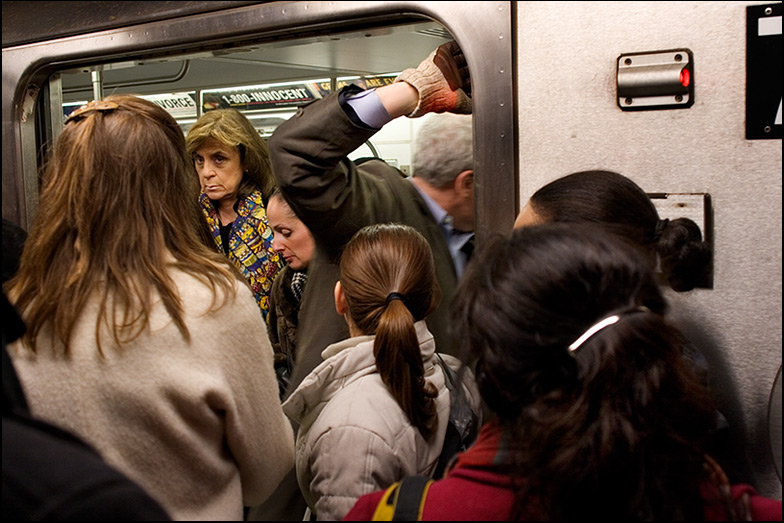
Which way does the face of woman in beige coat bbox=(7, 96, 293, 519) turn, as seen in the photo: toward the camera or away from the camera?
away from the camera

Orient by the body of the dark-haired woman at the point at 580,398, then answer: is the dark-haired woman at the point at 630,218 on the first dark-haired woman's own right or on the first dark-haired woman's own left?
on the first dark-haired woman's own right

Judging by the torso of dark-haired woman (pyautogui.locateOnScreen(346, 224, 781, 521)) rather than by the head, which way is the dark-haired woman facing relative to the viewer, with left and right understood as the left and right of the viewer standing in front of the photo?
facing away from the viewer and to the left of the viewer

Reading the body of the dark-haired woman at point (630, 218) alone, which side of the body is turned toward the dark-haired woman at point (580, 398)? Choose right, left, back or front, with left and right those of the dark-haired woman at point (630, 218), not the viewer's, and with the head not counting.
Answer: left

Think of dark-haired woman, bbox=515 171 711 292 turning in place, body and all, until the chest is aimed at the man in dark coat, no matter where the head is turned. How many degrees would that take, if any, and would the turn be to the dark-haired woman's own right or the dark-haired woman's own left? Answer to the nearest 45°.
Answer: approximately 45° to the dark-haired woman's own right

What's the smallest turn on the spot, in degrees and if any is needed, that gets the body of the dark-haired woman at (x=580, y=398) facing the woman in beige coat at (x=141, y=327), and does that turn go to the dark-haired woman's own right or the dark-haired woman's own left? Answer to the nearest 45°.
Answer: approximately 45° to the dark-haired woman's own left

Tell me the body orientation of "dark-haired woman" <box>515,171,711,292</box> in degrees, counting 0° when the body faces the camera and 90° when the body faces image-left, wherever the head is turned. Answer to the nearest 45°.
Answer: approximately 90°

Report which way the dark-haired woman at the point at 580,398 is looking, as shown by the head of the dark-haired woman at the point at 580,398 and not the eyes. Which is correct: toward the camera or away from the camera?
away from the camera
